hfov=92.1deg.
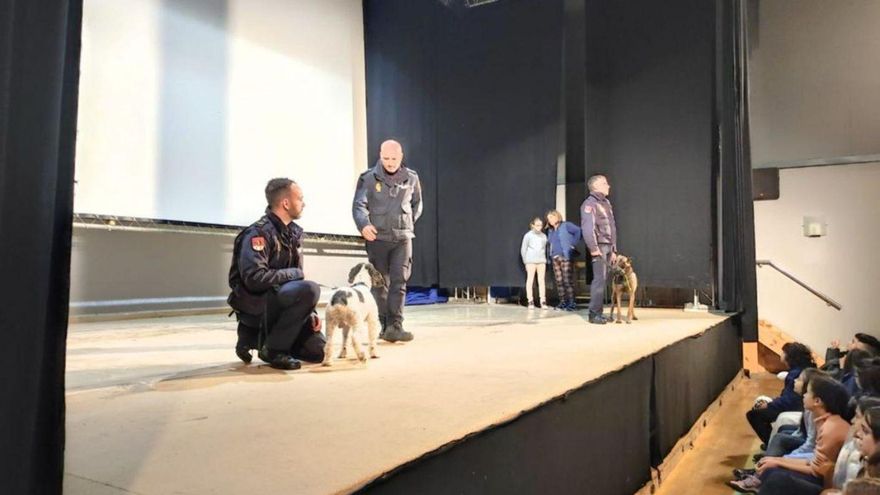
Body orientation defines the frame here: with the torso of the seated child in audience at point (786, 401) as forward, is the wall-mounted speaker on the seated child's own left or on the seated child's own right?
on the seated child's own right

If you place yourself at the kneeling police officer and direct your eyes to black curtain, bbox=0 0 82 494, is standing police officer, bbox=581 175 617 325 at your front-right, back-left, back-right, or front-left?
back-left

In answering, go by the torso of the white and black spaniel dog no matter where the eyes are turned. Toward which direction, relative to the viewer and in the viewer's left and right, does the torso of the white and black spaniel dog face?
facing away from the viewer and to the right of the viewer

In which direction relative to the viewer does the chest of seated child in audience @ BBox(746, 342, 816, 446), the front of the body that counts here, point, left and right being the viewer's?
facing to the left of the viewer

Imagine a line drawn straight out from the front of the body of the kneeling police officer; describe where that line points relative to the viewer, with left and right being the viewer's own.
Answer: facing to the right of the viewer

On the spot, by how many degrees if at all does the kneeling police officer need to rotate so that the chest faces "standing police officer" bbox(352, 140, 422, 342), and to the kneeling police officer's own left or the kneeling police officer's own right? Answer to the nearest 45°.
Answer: approximately 45° to the kneeling police officer's own left

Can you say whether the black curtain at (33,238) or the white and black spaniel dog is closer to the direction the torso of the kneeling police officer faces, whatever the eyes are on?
the white and black spaniel dog

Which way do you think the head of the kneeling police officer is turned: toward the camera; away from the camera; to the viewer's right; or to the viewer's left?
to the viewer's right

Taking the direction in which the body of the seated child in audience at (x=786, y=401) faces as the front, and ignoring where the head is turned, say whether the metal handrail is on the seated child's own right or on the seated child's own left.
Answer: on the seated child's own right
